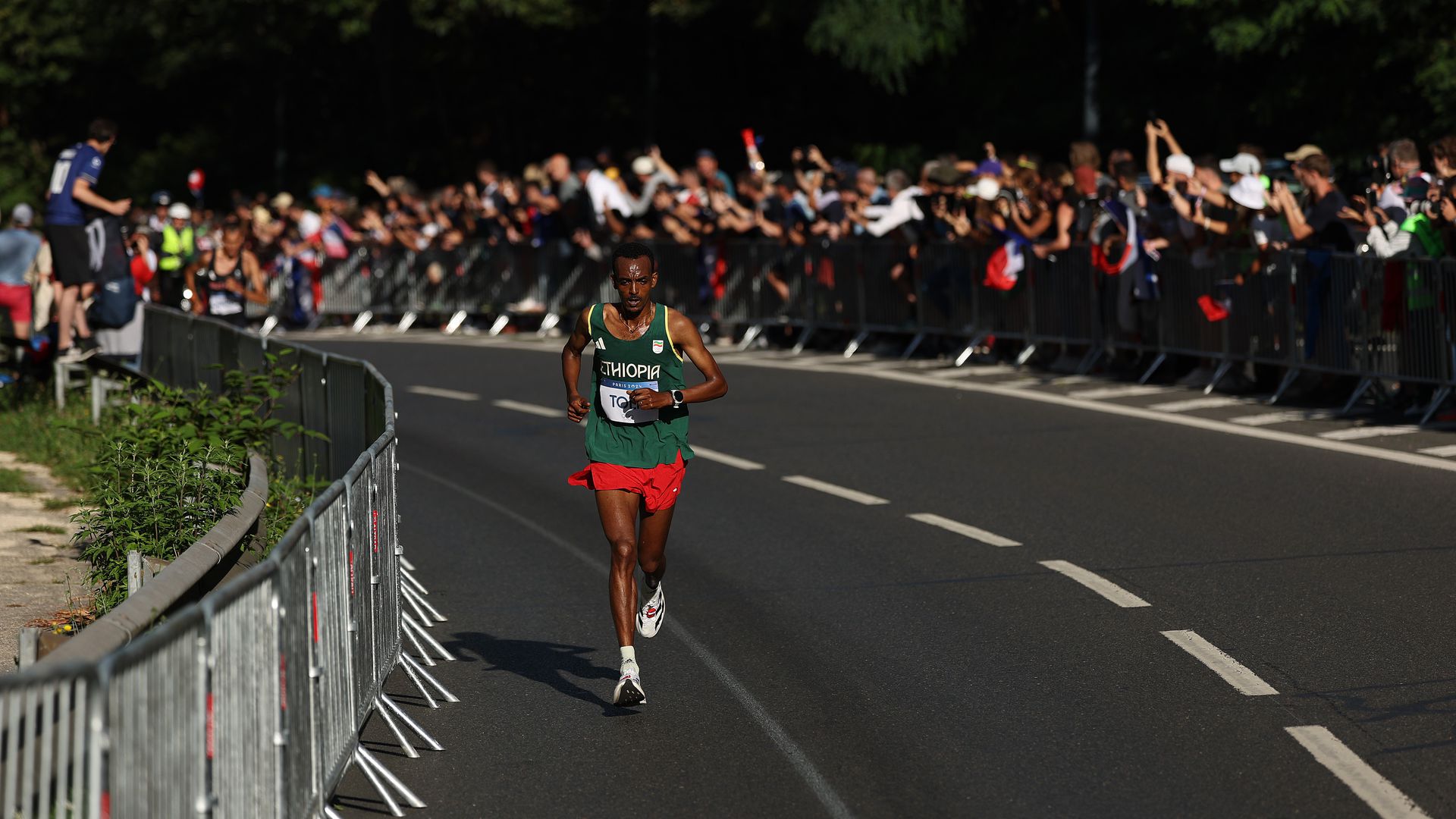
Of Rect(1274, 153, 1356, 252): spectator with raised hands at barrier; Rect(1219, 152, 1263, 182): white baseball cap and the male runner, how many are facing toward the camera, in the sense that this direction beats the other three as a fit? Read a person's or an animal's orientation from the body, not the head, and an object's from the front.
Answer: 1

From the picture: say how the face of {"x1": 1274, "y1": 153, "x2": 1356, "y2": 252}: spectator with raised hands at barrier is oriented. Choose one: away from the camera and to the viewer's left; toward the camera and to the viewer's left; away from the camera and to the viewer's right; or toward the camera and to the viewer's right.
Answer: toward the camera and to the viewer's left

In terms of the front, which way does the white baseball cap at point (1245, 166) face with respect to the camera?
to the viewer's left

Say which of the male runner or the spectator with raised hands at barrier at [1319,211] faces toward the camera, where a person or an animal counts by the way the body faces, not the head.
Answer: the male runner

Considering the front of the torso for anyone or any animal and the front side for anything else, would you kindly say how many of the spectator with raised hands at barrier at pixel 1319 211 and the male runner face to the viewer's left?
1

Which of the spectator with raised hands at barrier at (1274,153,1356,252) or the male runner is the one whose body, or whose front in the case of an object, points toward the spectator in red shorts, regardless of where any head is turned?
the spectator with raised hands at barrier

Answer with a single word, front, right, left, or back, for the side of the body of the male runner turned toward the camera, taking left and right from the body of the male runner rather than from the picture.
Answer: front

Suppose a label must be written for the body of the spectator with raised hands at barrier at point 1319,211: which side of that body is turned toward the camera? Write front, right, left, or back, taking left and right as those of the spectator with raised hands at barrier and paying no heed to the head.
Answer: left

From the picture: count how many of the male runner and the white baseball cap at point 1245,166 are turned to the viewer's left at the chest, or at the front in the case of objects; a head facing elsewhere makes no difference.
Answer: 1

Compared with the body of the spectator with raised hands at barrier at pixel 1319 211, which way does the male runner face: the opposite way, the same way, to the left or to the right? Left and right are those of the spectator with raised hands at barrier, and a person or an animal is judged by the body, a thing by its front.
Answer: to the left

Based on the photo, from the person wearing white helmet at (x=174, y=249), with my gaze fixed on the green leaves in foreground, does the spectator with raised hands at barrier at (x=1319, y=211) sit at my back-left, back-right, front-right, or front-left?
front-left

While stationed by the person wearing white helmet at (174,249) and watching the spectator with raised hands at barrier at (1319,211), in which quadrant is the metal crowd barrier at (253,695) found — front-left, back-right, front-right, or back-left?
front-right

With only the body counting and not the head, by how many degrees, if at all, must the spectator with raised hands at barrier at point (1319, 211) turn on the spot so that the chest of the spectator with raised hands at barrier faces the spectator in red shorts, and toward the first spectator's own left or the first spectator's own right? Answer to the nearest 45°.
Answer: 0° — they already face them
